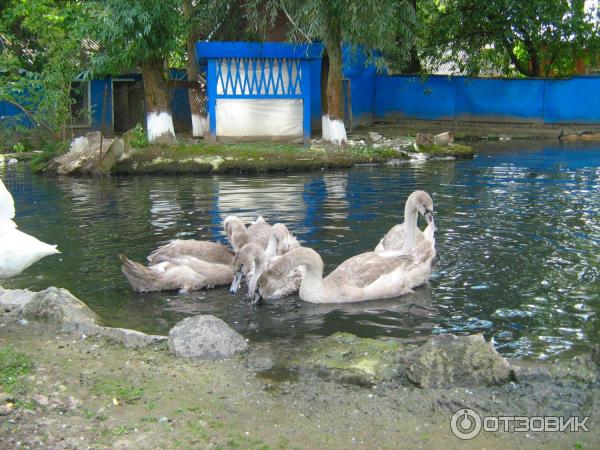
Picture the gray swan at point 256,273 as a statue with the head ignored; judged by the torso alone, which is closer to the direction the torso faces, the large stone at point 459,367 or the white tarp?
the large stone

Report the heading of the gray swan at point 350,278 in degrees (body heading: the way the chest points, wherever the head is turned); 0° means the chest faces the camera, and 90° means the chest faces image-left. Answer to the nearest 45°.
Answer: approximately 90°

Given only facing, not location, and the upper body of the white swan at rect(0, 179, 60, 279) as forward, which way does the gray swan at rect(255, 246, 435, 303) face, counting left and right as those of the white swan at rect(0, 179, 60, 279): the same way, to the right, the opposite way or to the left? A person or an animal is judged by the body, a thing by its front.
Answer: the same way

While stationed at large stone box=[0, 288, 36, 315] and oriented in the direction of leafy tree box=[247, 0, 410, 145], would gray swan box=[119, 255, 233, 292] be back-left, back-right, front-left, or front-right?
front-right

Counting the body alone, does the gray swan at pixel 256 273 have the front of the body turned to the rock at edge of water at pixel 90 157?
no

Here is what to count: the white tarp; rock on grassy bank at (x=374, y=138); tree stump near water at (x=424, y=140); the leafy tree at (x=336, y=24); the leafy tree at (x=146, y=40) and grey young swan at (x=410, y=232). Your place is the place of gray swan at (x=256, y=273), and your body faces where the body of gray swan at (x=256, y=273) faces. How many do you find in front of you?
0

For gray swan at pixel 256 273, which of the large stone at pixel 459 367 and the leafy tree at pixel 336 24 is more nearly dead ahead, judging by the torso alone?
the large stone

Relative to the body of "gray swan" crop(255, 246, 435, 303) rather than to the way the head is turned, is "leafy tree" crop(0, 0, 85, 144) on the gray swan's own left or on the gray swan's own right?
on the gray swan's own right

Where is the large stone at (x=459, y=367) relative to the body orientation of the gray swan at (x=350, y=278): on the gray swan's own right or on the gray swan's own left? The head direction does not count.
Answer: on the gray swan's own left

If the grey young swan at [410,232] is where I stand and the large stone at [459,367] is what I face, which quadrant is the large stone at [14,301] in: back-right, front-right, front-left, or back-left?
front-right

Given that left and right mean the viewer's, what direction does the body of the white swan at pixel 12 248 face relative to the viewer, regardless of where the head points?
facing to the left of the viewer

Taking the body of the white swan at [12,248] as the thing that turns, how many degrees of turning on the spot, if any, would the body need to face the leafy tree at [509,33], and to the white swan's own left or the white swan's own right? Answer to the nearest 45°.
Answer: approximately 135° to the white swan's own right

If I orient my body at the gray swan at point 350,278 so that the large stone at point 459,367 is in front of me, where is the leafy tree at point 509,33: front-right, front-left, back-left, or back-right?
back-left

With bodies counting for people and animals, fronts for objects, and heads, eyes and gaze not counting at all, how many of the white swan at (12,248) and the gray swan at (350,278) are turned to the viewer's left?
2

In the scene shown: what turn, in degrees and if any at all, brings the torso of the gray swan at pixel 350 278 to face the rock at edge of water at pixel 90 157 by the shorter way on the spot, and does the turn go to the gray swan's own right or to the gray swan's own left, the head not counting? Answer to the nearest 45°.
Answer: approximately 45° to the gray swan's own right

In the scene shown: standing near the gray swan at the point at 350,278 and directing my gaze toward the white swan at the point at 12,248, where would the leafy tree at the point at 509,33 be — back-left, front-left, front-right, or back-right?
back-right
